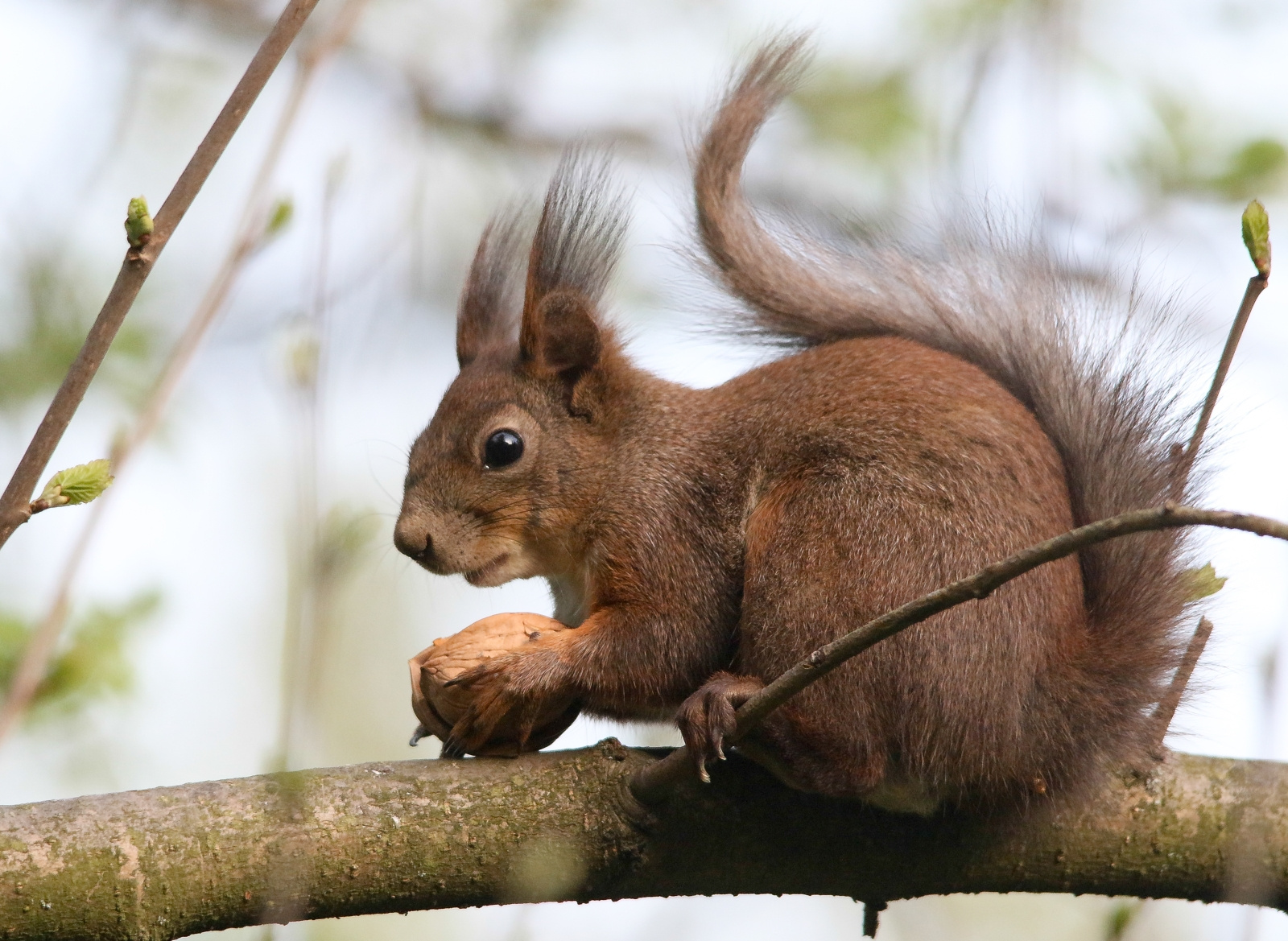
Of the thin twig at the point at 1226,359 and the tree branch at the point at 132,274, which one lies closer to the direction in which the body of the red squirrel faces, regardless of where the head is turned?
the tree branch

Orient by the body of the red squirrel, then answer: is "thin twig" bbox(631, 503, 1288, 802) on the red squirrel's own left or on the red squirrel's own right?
on the red squirrel's own left

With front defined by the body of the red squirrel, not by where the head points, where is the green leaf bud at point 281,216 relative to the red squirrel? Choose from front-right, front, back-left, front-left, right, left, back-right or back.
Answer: front-right

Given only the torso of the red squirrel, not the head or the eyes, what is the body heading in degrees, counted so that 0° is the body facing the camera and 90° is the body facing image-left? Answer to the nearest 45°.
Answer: approximately 90°

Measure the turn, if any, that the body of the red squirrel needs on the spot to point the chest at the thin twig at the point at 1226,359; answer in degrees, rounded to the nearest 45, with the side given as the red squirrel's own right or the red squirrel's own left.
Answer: approximately 135° to the red squirrel's own left

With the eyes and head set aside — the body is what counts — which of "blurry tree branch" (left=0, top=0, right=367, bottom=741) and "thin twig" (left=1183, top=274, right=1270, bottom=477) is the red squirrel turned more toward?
the blurry tree branch

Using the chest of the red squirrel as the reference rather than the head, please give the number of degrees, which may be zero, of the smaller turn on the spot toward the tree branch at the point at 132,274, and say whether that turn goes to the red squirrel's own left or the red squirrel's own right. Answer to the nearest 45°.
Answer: approximately 45° to the red squirrel's own left
